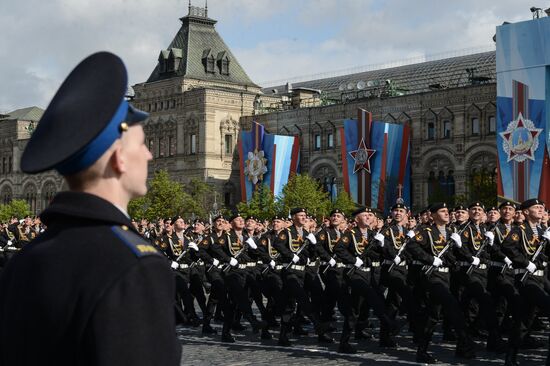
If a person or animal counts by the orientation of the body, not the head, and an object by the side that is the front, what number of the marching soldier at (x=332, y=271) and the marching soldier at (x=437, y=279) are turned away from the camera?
0

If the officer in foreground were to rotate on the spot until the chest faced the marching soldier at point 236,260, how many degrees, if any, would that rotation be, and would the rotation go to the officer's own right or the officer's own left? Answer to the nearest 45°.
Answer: approximately 45° to the officer's own left

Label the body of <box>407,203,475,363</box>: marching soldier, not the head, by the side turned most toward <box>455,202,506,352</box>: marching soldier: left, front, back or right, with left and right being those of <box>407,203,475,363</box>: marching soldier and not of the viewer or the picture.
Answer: left
